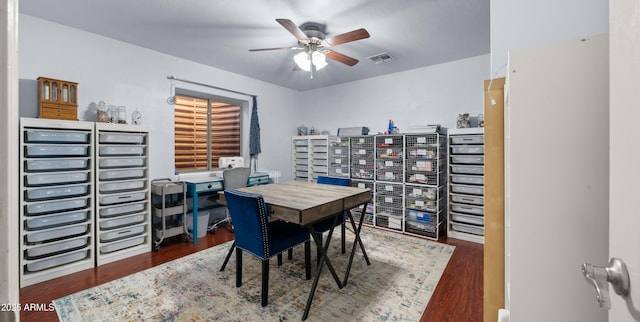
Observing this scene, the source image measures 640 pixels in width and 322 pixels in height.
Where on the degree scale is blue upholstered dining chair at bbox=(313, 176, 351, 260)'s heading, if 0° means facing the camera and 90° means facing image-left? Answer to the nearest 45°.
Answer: approximately 45°

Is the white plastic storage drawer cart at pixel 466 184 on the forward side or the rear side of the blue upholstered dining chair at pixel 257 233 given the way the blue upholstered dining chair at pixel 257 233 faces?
on the forward side

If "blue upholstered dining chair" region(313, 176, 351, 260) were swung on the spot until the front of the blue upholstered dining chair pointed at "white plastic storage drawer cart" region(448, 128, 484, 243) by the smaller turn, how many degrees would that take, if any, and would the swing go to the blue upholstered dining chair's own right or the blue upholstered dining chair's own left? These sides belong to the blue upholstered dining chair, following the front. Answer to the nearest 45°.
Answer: approximately 135° to the blue upholstered dining chair's own left

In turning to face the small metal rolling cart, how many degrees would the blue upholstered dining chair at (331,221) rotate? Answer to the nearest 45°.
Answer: approximately 45° to its right

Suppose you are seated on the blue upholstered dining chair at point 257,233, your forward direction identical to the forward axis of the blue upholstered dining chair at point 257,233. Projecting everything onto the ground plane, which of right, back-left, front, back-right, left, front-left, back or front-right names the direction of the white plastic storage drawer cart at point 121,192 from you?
left

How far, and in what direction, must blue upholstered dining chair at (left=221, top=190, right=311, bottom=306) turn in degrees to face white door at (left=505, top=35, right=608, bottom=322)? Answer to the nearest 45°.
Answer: approximately 90° to its right

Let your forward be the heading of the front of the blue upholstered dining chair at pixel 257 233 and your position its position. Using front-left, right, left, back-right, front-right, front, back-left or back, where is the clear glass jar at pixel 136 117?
left

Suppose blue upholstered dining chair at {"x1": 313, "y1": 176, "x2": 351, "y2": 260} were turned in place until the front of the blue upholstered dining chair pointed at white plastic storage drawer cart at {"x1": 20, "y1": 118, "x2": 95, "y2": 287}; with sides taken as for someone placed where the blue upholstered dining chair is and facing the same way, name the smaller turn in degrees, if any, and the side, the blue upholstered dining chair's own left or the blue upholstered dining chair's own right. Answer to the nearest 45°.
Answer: approximately 45° to the blue upholstered dining chair's own right

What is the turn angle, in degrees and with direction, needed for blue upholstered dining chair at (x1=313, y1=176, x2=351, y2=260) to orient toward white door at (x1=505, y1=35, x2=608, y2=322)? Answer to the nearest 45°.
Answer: approximately 45° to its left

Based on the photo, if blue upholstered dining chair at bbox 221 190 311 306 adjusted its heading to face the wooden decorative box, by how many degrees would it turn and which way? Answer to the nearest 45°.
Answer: approximately 90° to its left

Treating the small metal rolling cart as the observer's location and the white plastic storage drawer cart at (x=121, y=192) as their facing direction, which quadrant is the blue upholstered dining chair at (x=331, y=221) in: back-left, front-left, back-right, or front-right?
back-left

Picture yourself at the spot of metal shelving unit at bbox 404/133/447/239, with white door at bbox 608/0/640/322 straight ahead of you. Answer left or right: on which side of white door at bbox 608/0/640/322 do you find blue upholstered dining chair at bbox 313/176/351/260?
right

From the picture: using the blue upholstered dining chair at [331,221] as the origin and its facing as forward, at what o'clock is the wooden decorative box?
The wooden decorative box is roughly at 1 o'clock from the blue upholstered dining chair.

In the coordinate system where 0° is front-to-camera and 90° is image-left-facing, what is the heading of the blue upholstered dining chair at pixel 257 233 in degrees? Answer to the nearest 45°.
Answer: approximately 225°

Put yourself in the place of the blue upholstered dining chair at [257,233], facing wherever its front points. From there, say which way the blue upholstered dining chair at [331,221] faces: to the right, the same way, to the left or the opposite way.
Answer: the opposite way

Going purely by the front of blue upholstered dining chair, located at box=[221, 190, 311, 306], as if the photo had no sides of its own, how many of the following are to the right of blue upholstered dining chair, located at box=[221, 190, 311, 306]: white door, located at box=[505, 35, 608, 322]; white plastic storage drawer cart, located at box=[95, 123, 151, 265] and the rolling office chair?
1
